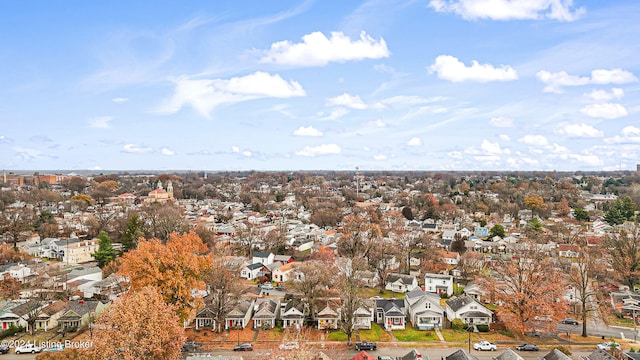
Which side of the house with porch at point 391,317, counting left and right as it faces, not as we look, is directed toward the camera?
front

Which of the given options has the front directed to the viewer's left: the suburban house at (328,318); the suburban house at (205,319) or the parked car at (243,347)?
the parked car

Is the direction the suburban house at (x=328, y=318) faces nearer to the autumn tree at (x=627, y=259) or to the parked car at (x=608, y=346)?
the parked car

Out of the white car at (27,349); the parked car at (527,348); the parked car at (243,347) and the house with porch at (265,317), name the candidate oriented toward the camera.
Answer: the house with porch

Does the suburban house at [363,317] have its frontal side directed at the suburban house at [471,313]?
no

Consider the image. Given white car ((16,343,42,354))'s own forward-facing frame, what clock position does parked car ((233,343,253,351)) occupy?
The parked car is roughly at 7 o'clock from the white car.

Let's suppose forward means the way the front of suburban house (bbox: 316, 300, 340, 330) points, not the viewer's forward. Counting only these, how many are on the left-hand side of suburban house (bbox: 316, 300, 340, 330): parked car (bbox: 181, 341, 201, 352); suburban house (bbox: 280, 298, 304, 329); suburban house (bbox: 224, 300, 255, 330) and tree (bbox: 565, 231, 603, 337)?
1

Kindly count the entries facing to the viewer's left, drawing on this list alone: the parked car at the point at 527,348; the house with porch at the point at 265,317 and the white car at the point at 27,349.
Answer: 2

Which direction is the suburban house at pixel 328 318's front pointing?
toward the camera

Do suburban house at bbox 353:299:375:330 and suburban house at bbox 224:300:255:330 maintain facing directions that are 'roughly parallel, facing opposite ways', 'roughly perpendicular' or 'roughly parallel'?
roughly parallel

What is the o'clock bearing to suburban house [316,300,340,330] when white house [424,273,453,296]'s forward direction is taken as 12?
The suburban house is roughly at 1 o'clock from the white house.

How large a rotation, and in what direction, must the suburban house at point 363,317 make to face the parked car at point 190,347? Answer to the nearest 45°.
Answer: approximately 45° to its right

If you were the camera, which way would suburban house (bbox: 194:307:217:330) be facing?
facing the viewer

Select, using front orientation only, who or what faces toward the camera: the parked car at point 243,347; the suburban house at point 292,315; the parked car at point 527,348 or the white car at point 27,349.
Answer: the suburban house

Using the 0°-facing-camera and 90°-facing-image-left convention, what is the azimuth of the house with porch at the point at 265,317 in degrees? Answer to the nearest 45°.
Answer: approximately 0°

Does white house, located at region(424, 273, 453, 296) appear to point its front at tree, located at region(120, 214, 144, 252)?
no

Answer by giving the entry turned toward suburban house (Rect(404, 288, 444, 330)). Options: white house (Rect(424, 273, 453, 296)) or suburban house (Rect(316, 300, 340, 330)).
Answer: the white house

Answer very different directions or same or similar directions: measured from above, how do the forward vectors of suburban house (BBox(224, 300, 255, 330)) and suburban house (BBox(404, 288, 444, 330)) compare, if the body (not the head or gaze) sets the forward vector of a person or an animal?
same or similar directions

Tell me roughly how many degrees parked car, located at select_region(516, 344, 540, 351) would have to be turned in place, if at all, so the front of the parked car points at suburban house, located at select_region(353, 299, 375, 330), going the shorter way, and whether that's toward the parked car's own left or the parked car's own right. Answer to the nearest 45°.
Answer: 0° — it already faces it

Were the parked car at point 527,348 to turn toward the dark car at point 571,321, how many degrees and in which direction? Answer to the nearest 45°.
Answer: approximately 90° to its right
